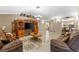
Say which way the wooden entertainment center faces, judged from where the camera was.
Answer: facing the viewer and to the right of the viewer
